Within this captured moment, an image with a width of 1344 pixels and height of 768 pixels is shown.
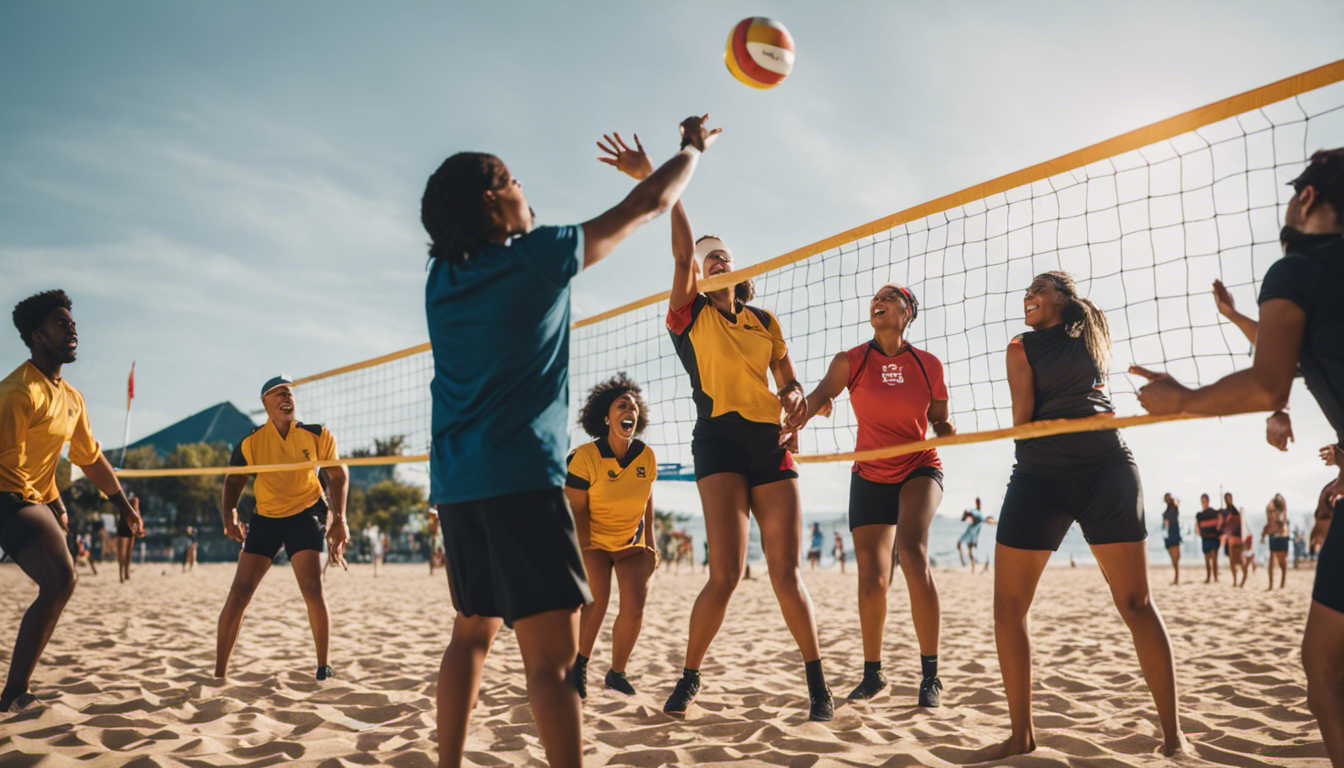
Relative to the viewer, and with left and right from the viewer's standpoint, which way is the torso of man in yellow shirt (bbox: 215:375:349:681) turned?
facing the viewer

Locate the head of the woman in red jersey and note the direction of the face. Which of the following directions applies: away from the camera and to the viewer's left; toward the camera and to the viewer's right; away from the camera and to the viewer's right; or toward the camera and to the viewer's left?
toward the camera and to the viewer's left

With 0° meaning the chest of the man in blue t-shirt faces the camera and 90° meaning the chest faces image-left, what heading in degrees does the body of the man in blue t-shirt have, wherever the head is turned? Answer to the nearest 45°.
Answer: approximately 225°

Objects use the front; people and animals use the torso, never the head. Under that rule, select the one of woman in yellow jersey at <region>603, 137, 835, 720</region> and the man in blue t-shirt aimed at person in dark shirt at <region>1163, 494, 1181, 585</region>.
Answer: the man in blue t-shirt

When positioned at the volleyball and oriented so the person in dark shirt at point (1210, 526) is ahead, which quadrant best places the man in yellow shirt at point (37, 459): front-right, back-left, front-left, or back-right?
back-left

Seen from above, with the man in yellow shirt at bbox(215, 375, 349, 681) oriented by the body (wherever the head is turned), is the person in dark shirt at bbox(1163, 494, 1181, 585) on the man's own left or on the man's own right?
on the man's own left

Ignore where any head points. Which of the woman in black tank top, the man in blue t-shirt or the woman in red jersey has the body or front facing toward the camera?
the woman in red jersey

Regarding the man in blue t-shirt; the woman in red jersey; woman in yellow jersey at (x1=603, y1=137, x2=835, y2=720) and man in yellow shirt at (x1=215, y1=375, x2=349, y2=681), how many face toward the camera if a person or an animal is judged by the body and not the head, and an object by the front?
3

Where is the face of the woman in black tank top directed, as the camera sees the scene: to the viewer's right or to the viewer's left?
to the viewer's left

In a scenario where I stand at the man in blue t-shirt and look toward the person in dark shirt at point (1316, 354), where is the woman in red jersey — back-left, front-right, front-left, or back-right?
front-left

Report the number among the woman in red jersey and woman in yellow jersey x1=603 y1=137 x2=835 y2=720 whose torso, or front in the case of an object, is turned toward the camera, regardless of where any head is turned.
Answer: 2

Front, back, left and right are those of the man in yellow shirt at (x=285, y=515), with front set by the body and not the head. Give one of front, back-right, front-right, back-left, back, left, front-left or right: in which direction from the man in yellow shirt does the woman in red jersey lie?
front-left

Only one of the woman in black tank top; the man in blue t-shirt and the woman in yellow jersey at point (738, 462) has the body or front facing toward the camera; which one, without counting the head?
the woman in yellow jersey

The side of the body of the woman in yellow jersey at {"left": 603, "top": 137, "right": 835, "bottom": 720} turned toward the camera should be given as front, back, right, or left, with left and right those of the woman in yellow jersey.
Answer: front

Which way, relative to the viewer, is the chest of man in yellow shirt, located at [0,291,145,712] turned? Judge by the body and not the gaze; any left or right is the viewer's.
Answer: facing the viewer and to the right of the viewer
